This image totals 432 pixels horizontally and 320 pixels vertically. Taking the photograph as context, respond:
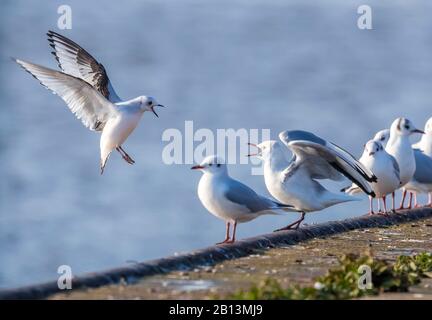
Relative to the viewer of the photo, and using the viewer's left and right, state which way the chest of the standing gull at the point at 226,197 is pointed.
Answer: facing to the left of the viewer

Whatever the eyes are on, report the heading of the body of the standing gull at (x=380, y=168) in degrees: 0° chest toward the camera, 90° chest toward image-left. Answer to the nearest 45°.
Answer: approximately 45°

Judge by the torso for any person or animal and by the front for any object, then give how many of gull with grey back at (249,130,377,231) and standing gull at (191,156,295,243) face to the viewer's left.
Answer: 2

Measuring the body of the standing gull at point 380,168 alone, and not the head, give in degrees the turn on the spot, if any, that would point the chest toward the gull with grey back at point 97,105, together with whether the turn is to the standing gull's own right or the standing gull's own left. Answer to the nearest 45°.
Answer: approximately 45° to the standing gull's own right

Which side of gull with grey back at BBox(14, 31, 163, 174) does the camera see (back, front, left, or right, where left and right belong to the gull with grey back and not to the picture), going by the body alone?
right

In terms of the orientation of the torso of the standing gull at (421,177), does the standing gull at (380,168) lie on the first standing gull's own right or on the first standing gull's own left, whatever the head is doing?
on the first standing gull's own right

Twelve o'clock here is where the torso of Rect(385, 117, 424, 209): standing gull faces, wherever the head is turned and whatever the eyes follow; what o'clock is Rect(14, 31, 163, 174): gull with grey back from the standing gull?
The gull with grey back is roughly at 4 o'clock from the standing gull.

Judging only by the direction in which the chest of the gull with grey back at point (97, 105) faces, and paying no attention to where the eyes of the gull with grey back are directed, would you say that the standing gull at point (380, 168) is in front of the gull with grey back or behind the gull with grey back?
in front

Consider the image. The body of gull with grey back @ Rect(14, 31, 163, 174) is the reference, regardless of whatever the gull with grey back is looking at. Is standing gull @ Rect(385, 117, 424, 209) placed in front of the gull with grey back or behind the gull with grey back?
in front

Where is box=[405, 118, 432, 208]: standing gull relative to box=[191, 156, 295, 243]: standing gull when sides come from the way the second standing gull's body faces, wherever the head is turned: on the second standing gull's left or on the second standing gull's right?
on the second standing gull's right

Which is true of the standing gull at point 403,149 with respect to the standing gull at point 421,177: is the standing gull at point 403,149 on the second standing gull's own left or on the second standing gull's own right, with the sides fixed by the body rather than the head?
on the second standing gull's own right

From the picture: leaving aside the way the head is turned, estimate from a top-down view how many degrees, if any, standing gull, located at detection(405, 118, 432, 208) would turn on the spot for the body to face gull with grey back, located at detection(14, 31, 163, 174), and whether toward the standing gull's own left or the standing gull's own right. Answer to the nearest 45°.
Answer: approximately 135° to the standing gull's own right
